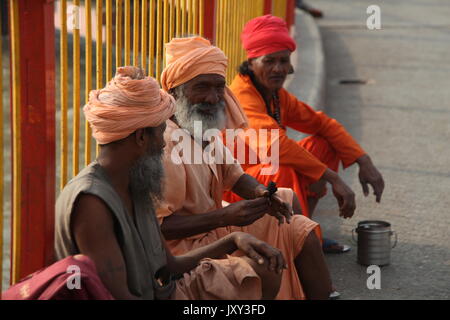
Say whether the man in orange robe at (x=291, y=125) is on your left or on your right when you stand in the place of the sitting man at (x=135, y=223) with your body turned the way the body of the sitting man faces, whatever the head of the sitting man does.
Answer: on your left

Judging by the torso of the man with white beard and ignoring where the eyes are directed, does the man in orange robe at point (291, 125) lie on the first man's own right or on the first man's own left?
on the first man's own left

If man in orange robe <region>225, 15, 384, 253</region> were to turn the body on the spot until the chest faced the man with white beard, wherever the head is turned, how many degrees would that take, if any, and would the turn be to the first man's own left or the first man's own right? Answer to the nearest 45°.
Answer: approximately 45° to the first man's own right

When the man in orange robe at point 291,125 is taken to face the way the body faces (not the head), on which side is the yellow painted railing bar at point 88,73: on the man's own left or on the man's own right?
on the man's own right

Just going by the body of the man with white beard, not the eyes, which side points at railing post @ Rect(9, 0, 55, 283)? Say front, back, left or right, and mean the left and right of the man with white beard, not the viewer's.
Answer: right

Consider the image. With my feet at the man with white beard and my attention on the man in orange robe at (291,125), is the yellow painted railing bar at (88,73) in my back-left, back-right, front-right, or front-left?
back-left

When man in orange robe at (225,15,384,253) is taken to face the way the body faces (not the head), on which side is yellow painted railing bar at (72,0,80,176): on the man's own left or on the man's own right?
on the man's own right

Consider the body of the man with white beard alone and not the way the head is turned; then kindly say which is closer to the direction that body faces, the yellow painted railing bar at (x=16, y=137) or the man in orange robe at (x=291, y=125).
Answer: the man in orange robe

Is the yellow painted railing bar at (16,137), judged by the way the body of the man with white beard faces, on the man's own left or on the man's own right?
on the man's own right

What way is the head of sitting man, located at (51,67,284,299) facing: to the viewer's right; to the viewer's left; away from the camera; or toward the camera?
to the viewer's right

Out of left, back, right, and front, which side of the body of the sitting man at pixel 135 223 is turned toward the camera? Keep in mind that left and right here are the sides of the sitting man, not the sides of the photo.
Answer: right
